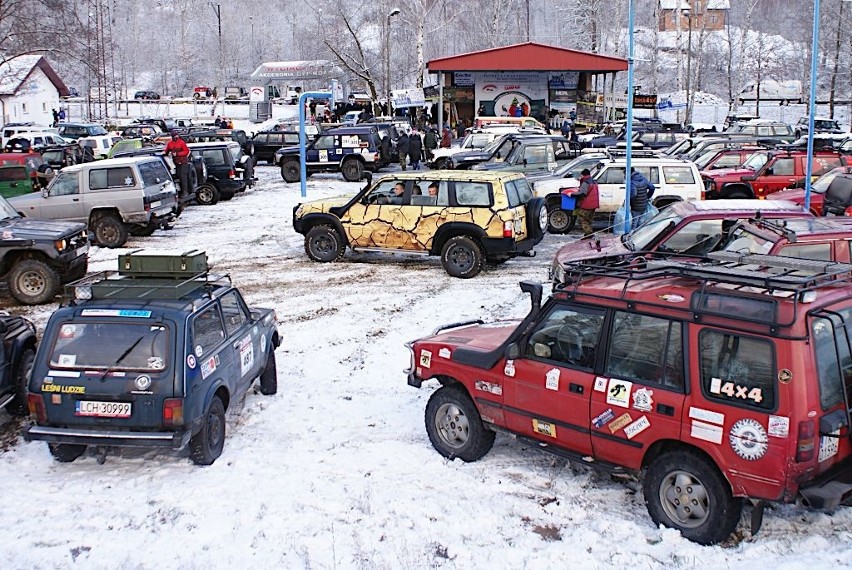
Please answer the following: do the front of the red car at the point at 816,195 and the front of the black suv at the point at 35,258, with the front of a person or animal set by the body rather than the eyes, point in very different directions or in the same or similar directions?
very different directions

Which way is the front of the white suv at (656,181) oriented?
to the viewer's left

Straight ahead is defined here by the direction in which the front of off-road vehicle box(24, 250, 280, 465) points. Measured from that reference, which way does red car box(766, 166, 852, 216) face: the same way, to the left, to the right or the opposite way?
to the left

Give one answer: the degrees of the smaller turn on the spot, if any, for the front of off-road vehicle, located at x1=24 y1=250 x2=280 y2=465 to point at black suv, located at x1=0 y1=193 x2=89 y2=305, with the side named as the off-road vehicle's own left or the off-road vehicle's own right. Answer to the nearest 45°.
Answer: approximately 45° to the off-road vehicle's own left

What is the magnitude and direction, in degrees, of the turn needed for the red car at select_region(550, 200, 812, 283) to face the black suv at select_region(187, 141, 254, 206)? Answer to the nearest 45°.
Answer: approximately 90° to its right

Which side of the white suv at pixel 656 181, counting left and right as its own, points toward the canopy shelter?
right

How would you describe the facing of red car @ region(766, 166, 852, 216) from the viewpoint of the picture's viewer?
facing to the left of the viewer

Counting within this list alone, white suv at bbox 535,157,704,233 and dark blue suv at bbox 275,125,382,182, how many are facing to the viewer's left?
2

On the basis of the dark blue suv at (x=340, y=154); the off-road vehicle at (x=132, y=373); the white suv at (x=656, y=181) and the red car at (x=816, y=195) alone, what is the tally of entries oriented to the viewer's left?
3

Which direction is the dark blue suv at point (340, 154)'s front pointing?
to the viewer's left

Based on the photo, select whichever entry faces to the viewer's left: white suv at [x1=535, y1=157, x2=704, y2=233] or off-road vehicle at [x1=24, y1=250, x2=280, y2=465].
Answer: the white suv

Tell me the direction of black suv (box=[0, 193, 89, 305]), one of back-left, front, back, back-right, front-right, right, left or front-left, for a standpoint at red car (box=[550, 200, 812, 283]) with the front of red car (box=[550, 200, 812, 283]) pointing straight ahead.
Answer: front-right
